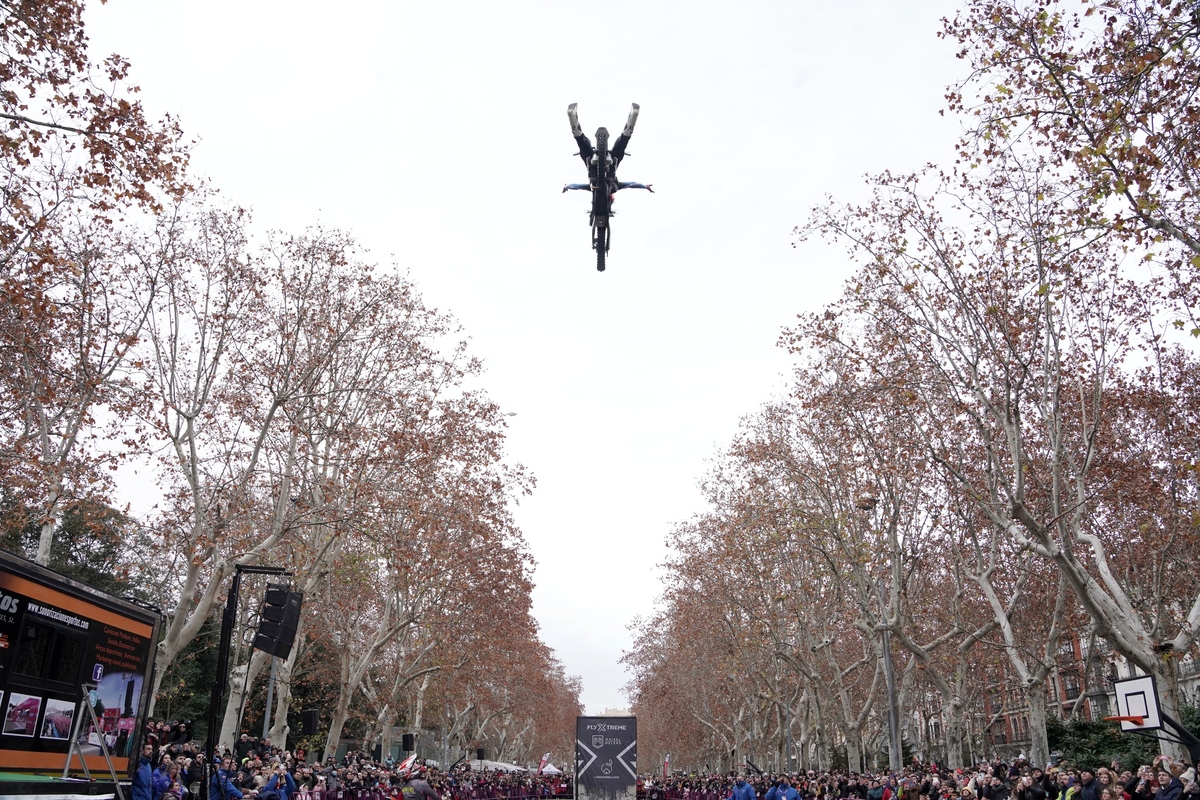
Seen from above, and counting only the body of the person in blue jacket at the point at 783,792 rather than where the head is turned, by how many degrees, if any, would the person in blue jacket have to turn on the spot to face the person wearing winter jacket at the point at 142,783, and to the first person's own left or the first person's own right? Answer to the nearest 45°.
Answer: approximately 45° to the first person's own right

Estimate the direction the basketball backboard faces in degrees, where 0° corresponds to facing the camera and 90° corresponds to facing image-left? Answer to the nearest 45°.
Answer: approximately 45°

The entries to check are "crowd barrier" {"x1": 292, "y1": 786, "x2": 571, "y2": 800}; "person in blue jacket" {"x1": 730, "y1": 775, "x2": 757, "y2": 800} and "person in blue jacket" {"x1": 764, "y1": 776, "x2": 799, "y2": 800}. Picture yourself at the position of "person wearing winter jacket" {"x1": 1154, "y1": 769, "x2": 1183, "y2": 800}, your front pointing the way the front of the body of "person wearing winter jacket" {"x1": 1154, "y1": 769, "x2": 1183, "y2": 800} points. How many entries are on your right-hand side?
3

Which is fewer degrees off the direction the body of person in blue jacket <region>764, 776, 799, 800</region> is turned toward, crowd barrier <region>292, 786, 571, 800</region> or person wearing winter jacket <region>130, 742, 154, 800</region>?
the person wearing winter jacket

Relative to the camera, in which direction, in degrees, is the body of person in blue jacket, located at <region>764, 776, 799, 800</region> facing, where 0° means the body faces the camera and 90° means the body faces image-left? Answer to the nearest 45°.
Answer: approximately 0°

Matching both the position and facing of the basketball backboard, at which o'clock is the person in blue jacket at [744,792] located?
The person in blue jacket is roughly at 3 o'clock from the basketball backboard.

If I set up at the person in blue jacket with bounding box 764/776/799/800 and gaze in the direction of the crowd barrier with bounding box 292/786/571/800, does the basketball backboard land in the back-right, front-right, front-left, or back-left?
back-right

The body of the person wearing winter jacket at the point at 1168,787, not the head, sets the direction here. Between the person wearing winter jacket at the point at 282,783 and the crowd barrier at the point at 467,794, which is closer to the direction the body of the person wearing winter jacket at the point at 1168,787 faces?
the person wearing winter jacket
